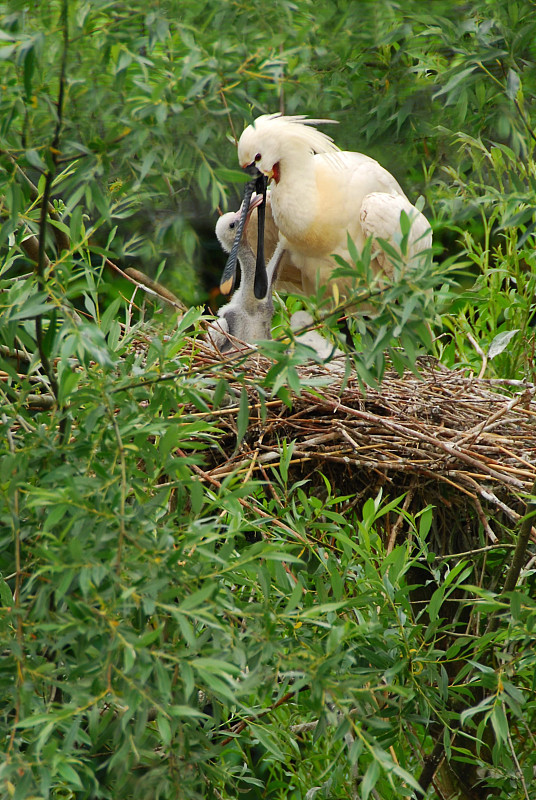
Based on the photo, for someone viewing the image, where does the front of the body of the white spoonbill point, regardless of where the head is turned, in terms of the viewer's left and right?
facing the viewer and to the left of the viewer
